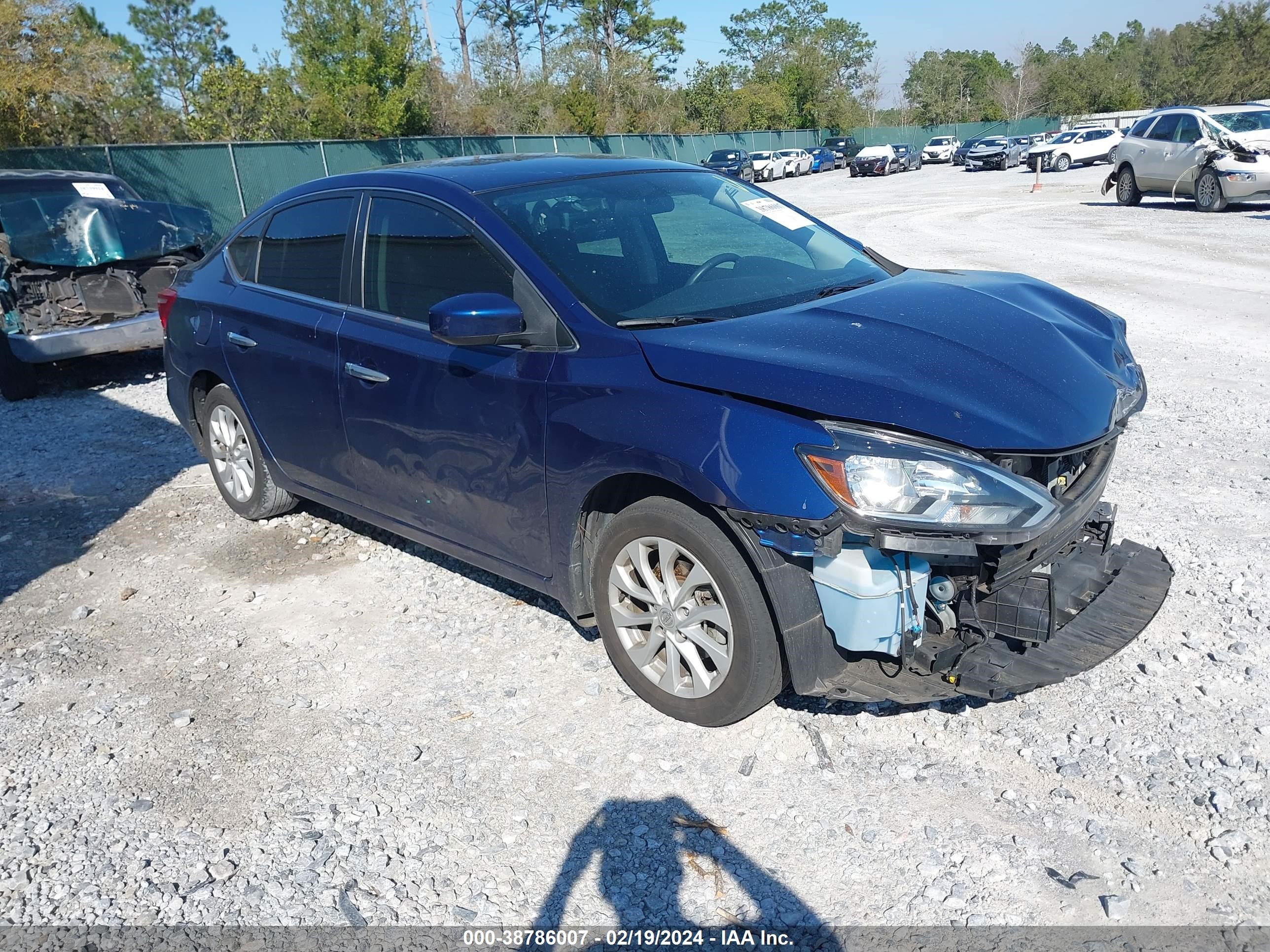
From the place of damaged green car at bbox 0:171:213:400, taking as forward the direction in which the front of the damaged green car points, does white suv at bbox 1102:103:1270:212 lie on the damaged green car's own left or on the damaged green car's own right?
on the damaged green car's own left

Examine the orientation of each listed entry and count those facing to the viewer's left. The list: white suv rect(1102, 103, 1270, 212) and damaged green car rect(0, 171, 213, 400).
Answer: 0

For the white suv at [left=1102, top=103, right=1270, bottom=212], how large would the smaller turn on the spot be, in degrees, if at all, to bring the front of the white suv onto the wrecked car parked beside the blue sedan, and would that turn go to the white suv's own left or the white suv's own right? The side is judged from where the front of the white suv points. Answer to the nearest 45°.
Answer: approximately 90° to the white suv's own right

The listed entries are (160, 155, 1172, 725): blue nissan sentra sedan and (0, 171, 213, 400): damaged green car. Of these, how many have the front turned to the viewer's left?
0

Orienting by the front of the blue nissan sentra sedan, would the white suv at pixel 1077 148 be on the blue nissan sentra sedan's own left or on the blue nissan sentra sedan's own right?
on the blue nissan sentra sedan's own left

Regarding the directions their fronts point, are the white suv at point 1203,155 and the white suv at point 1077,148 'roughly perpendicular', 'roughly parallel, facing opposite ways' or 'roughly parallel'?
roughly perpendicular

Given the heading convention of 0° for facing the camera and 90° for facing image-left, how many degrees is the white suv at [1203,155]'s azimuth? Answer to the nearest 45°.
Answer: approximately 315°

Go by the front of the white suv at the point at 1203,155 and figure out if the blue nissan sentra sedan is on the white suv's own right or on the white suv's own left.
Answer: on the white suv's own right

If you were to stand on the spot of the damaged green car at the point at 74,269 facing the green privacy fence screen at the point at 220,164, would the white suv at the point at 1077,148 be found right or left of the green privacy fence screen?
right

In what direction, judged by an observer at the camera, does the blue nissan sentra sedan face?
facing the viewer and to the right of the viewer

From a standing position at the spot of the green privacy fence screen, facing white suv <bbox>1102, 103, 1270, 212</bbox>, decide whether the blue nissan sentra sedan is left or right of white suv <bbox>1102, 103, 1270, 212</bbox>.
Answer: right

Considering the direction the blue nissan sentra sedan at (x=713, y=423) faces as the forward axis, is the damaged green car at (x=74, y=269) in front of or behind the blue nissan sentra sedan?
behind

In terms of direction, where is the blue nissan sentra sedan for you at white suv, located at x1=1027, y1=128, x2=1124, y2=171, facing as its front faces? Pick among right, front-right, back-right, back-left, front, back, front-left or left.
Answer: front-left

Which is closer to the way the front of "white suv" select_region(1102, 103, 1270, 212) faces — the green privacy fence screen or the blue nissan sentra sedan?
the blue nissan sentra sedan
